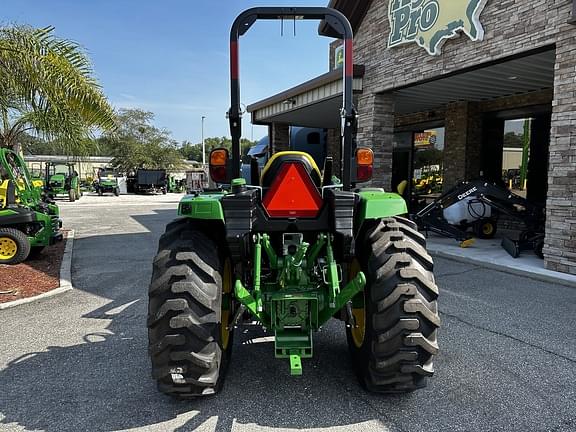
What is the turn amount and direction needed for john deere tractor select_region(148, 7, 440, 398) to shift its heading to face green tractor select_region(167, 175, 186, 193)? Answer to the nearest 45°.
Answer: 0° — it already faces it

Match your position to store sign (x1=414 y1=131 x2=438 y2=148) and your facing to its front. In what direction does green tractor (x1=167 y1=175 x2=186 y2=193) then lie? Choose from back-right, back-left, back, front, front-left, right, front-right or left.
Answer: back-right

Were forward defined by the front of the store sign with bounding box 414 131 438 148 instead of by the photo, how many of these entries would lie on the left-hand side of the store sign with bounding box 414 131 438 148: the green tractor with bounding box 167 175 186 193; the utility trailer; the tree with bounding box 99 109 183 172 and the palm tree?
0

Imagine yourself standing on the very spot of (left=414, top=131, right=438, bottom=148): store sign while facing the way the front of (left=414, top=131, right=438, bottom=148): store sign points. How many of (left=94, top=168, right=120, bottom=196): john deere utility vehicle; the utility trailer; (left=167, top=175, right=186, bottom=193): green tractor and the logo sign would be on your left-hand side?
0

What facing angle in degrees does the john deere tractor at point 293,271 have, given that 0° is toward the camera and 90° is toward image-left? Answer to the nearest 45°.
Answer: approximately 180°

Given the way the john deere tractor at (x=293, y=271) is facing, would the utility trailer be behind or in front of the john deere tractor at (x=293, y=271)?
in front

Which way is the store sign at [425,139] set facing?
toward the camera

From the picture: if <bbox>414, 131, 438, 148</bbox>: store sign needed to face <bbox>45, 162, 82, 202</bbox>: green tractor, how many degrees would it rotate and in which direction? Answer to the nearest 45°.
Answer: approximately 90° to its right

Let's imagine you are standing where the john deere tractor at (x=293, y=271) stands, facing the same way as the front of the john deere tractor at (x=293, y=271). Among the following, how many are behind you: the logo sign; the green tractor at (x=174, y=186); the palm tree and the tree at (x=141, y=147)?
0

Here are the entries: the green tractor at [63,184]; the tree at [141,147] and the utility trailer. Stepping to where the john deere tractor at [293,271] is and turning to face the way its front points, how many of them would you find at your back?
0

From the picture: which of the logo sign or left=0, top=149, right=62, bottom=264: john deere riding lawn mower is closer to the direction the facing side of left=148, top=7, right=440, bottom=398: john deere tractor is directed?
the logo sign

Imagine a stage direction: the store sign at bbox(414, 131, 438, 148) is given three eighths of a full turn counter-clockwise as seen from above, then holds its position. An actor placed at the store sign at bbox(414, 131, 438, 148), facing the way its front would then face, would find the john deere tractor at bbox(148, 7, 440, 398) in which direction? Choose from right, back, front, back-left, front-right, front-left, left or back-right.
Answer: back-right

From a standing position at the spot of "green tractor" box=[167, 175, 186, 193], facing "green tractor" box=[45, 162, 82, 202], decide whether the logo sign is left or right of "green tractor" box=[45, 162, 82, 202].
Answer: left

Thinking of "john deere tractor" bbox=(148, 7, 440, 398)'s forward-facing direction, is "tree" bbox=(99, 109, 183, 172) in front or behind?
in front

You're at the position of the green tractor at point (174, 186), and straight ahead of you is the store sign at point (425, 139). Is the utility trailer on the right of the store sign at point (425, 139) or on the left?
right

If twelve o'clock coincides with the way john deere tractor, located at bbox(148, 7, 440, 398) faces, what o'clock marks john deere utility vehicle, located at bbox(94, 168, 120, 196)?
john deere utility vehicle, located at bbox(94, 168, 120, 196) is roughly at 11 o'clock from john deere tractor, located at bbox(148, 7, 440, 398).

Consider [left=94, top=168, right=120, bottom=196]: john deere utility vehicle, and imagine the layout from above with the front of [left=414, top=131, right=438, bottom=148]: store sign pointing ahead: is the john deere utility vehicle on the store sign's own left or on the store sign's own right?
on the store sign's own right
